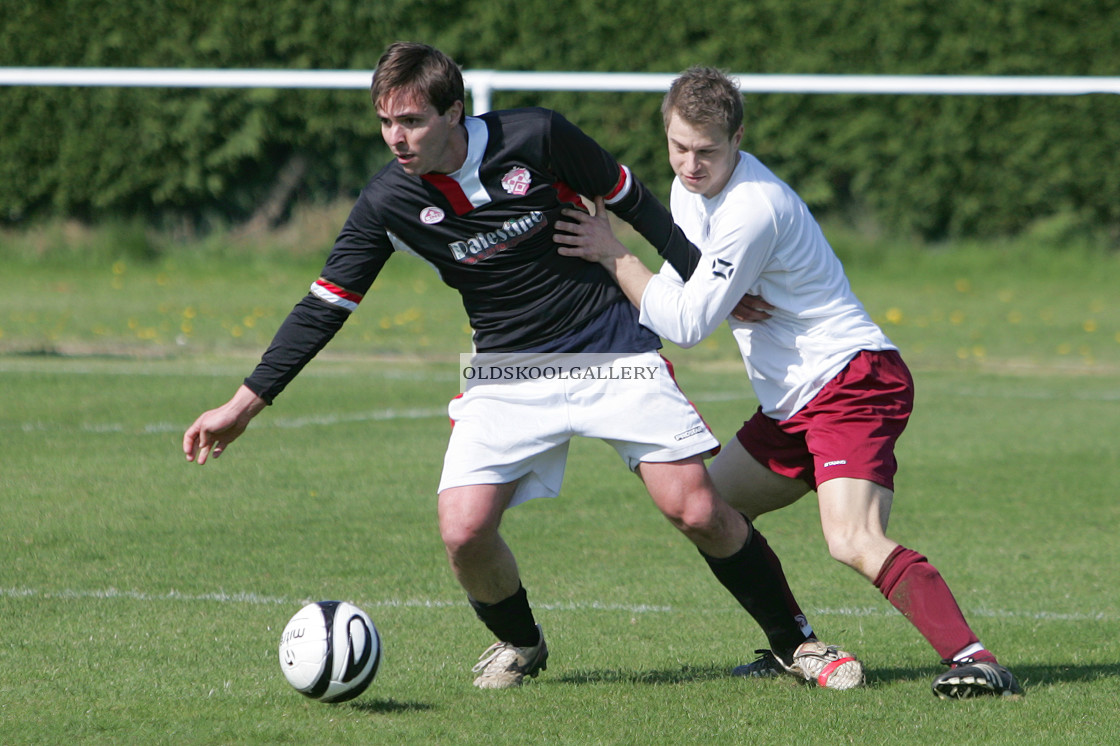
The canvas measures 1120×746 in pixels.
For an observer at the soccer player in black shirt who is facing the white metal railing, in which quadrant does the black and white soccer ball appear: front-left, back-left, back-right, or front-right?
back-left

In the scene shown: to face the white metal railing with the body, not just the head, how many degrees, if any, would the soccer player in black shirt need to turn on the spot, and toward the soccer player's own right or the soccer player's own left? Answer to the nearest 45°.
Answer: approximately 180°

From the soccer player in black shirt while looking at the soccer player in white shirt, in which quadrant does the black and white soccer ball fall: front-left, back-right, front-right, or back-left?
back-right

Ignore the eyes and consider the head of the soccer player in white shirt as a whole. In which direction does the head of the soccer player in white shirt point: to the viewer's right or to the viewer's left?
to the viewer's left

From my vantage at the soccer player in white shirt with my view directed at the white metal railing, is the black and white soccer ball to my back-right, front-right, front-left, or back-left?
back-left

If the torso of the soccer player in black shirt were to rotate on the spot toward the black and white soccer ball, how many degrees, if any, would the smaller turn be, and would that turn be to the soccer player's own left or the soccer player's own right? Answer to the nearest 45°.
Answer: approximately 45° to the soccer player's own right

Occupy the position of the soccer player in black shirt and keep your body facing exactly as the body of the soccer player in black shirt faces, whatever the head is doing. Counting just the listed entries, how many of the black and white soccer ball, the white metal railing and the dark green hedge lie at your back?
2

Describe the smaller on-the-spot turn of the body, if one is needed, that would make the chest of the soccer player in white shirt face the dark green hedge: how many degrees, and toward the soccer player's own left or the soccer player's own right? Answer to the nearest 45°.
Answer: approximately 135° to the soccer player's own right

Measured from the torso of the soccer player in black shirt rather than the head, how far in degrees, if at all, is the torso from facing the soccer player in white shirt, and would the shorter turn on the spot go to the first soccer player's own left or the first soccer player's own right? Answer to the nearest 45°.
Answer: approximately 90° to the first soccer player's own left

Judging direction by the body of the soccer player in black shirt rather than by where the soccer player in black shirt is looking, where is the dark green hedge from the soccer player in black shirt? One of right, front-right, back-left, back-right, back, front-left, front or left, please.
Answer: back

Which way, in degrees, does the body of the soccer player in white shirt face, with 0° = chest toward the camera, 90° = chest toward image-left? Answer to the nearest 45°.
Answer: approximately 45°
